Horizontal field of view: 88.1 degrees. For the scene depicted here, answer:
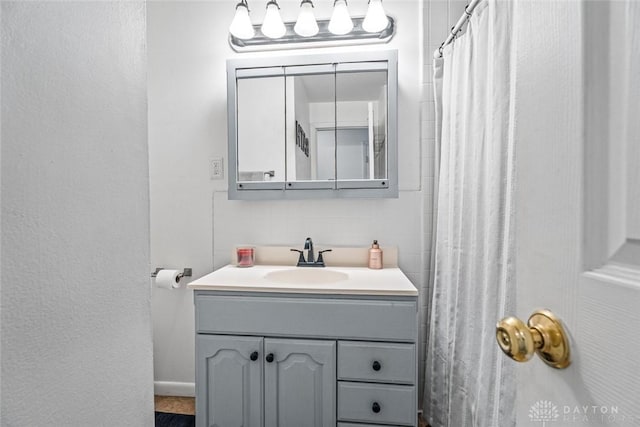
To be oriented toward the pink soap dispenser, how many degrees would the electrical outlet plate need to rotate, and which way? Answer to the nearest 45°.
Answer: approximately 45° to its left

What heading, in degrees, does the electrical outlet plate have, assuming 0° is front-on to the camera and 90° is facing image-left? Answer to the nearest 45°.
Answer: approximately 0°

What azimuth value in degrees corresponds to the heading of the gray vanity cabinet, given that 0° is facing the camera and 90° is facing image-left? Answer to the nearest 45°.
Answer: approximately 0°

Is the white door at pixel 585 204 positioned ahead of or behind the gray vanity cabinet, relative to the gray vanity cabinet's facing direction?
ahead

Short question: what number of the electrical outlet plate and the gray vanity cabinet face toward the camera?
2
